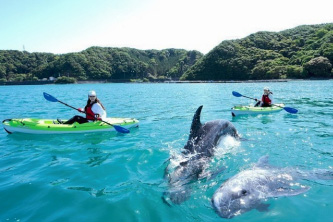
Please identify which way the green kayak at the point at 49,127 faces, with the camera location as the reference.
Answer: facing to the left of the viewer

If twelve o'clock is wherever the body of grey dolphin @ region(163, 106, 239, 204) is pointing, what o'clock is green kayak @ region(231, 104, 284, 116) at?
The green kayak is roughly at 5 o'clock from the grey dolphin.

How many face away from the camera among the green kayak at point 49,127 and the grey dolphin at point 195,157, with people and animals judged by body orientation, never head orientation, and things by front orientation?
0

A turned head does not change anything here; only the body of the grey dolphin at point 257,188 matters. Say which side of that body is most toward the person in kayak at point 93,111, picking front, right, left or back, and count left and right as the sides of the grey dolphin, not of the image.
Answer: right

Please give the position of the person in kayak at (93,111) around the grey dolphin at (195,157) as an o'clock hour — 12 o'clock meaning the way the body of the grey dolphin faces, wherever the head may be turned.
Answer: The person in kayak is roughly at 3 o'clock from the grey dolphin.

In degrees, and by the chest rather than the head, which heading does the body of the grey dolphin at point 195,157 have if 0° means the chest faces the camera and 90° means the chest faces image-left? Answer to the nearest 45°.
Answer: approximately 45°

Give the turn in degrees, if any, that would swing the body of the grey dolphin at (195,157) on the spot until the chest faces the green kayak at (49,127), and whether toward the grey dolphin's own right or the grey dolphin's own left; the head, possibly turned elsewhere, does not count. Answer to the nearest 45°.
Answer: approximately 90° to the grey dolphin's own right

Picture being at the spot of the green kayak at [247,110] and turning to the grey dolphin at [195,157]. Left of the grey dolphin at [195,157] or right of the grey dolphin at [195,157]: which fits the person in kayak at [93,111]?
right

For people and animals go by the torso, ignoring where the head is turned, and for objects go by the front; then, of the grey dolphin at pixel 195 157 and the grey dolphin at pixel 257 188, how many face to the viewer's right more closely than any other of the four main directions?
0

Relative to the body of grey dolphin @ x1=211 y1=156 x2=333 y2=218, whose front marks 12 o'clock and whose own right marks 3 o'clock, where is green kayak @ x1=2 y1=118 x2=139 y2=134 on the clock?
The green kayak is roughly at 2 o'clock from the grey dolphin.

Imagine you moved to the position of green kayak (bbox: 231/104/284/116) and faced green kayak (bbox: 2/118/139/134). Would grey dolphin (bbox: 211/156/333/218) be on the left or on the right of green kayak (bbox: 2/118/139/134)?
left

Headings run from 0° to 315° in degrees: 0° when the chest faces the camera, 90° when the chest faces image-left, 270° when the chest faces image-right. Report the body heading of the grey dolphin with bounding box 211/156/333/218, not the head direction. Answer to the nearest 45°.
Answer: approximately 45°
